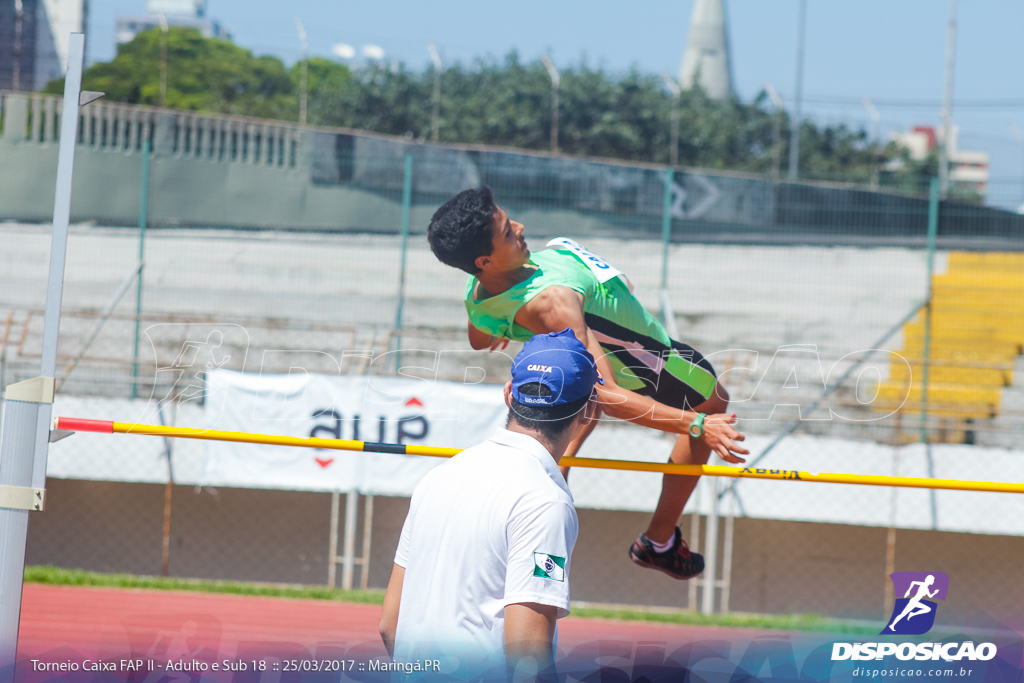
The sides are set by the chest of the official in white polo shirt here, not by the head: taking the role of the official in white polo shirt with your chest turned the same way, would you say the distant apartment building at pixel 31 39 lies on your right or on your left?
on your left

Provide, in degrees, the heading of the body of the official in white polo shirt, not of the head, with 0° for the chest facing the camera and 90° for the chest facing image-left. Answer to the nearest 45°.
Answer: approximately 225°

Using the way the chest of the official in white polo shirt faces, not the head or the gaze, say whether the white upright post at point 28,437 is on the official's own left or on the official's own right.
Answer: on the official's own left

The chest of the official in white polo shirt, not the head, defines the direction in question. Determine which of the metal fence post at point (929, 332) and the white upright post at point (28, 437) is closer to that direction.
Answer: the metal fence post
